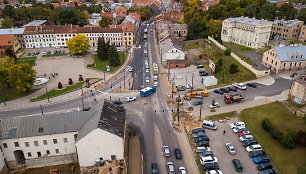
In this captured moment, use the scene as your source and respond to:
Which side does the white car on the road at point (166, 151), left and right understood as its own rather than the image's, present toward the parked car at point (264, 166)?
right

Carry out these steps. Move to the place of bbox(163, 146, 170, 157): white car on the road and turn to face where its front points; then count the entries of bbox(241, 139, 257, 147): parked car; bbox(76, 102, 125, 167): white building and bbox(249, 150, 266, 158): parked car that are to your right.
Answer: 2

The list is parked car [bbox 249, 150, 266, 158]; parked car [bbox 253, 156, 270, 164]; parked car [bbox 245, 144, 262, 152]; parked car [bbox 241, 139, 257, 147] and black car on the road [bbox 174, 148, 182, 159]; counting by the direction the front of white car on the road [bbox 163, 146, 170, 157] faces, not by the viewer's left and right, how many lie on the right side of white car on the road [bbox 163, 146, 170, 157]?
5

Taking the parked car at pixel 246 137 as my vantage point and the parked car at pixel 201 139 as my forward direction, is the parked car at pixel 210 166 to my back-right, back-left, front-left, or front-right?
front-left

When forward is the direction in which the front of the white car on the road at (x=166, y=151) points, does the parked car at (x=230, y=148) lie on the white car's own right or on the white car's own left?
on the white car's own right

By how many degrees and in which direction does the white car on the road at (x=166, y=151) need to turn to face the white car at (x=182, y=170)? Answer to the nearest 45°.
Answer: approximately 135° to its right

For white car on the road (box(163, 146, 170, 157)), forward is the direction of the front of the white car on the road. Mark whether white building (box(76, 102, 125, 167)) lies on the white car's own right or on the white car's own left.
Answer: on the white car's own left

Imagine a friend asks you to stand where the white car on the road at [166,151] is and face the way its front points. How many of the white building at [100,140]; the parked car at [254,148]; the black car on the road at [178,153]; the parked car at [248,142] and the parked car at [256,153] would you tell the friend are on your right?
4

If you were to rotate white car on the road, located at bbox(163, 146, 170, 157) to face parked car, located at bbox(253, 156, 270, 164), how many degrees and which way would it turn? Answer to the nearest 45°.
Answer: approximately 90° to its right

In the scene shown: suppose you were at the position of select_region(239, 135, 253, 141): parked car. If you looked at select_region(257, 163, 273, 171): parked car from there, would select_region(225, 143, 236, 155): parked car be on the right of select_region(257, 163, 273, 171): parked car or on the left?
right

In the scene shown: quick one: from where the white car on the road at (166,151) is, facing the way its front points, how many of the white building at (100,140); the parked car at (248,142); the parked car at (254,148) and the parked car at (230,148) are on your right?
3

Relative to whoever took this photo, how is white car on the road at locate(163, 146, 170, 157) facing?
facing away from the viewer

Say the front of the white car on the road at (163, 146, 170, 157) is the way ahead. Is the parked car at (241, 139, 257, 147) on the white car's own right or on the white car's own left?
on the white car's own right

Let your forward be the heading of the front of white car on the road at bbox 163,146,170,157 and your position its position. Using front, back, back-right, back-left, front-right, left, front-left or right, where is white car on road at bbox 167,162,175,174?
back

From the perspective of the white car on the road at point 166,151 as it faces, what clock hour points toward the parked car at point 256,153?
the parked car at point 256,153 is roughly at 3 o'clock from the white car on the road at point 166,151.

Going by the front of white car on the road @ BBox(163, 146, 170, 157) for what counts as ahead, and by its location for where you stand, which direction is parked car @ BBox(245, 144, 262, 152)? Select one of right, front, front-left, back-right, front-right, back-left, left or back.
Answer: right
